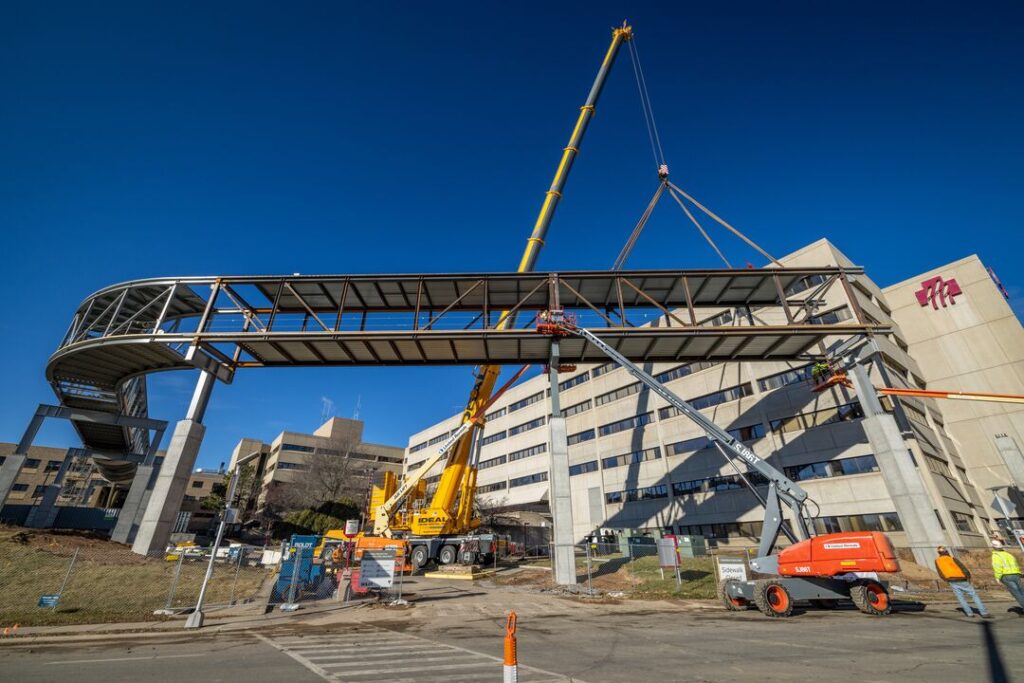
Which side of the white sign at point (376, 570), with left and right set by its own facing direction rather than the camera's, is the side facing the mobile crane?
back

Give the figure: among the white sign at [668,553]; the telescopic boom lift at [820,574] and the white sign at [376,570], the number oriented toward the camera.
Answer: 2

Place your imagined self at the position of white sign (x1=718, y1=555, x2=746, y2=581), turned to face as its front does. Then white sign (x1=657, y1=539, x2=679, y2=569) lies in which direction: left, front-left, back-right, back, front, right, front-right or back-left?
back-right

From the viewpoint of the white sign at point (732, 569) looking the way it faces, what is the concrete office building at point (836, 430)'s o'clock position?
The concrete office building is roughly at 7 o'clock from the white sign.

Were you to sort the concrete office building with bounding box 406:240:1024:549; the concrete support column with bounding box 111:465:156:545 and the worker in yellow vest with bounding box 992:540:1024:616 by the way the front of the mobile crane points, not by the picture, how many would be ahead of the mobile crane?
1

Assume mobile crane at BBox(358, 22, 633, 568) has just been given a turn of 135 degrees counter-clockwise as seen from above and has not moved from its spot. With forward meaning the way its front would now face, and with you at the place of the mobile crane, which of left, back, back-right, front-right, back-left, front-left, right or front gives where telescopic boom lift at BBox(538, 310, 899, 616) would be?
front

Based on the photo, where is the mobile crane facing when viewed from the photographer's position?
facing to the left of the viewer

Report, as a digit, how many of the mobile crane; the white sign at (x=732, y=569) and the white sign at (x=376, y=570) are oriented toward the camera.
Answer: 2

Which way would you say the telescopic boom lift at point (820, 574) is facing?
to the viewer's left

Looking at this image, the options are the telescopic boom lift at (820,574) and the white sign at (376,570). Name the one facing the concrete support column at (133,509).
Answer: the telescopic boom lift

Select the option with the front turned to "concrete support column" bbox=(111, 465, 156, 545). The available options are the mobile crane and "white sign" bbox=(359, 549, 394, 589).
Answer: the mobile crane

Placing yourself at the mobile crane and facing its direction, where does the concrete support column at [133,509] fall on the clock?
The concrete support column is roughly at 12 o'clock from the mobile crane.

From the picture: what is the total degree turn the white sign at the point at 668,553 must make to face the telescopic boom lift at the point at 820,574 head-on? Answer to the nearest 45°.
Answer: approximately 45° to its left
